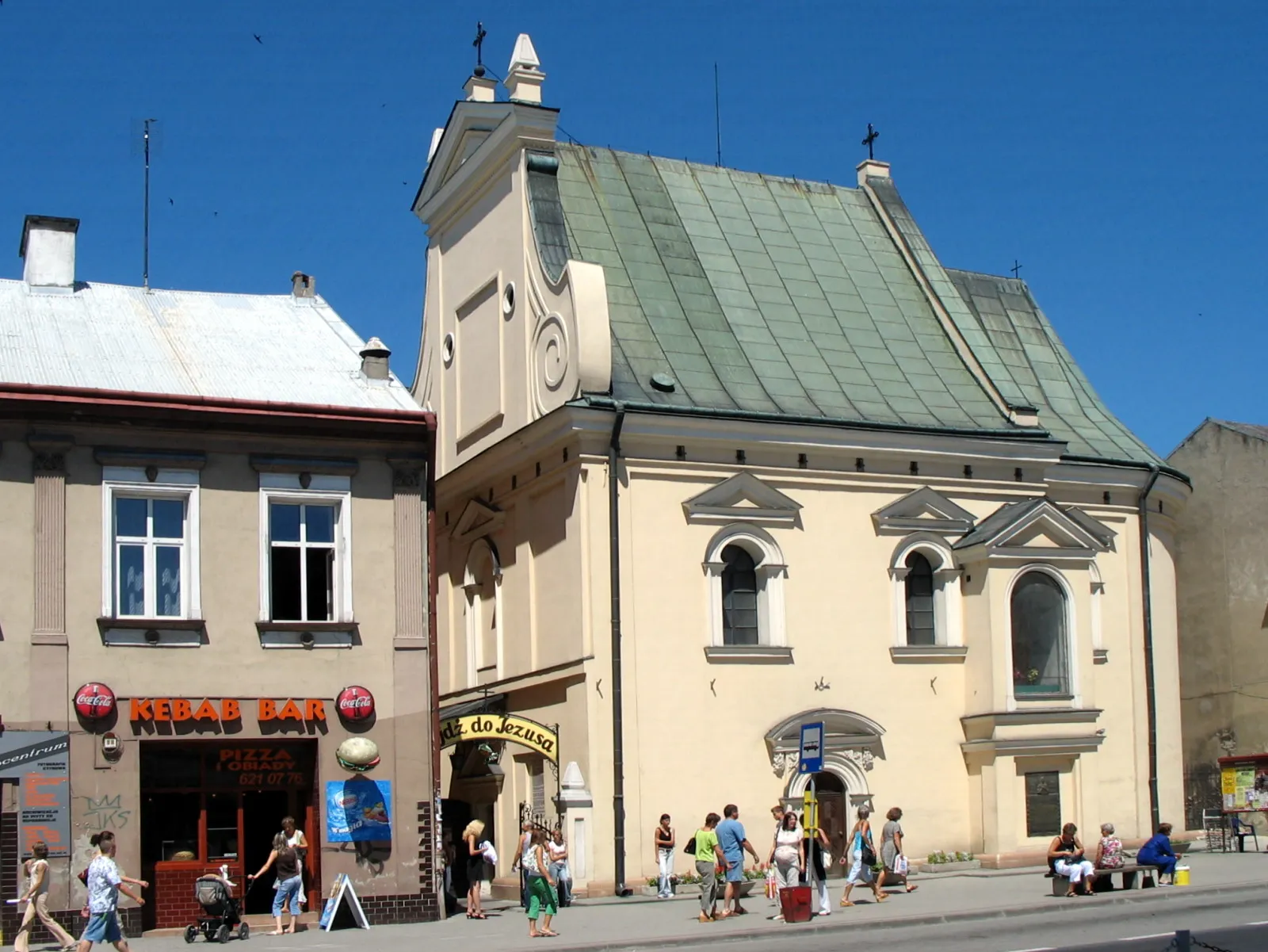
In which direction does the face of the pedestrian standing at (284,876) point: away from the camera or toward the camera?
away from the camera

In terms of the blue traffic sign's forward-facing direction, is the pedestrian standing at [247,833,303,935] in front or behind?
in front

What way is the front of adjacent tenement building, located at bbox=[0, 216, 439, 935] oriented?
toward the camera

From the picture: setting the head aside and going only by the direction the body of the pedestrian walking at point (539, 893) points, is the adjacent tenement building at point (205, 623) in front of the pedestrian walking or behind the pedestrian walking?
behind

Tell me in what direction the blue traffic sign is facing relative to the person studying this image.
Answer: facing the viewer and to the left of the viewer
